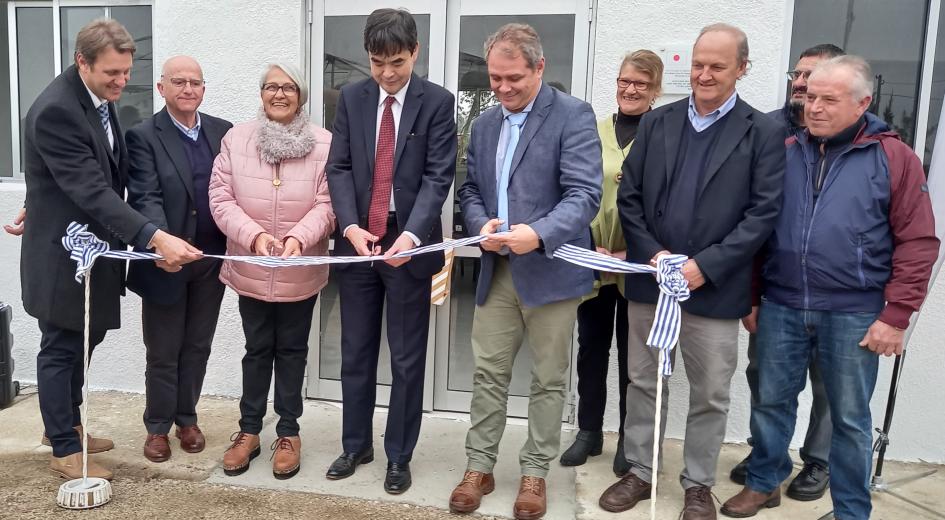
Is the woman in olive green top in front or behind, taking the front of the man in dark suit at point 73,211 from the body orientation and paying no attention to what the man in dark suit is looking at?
in front

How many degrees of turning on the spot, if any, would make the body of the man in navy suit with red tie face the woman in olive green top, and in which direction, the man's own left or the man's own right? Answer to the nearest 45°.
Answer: approximately 90° to the man's own left

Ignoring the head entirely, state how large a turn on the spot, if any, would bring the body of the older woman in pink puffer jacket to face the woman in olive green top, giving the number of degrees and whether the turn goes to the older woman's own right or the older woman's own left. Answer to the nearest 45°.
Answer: approximately 90° to the older woman's own left

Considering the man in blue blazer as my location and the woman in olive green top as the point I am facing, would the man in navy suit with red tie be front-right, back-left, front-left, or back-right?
back-left

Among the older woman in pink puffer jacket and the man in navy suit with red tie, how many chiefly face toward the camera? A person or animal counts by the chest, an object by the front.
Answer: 2

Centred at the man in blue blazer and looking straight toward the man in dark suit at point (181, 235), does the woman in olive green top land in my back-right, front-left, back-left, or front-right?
back-right

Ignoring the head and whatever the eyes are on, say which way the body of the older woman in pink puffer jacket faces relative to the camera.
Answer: toward the camera

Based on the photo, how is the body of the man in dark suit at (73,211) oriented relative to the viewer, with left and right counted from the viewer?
facing the viewer and to the right of the viewer

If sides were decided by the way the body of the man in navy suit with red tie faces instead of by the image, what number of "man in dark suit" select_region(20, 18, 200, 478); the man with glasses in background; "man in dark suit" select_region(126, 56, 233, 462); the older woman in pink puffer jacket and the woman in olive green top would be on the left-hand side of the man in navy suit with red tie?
2

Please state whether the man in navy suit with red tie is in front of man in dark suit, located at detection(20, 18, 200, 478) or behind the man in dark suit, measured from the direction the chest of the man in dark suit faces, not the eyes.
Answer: in front

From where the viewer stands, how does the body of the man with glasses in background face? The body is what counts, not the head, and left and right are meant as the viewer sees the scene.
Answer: facing the viewer and to the left of the viewer
